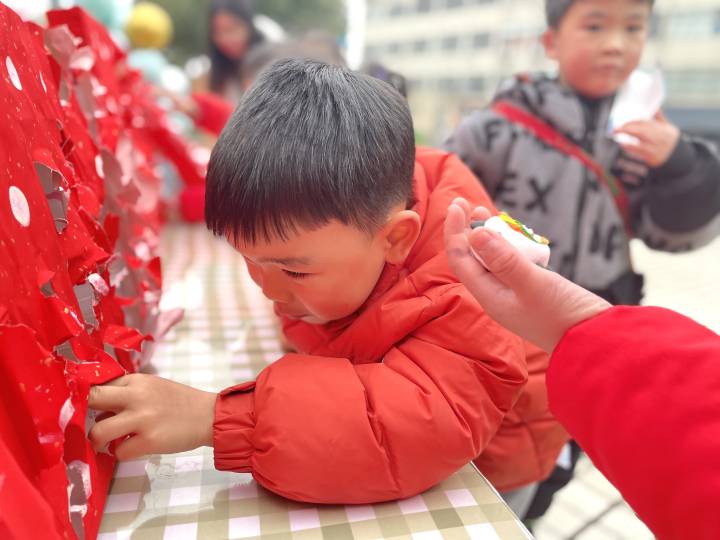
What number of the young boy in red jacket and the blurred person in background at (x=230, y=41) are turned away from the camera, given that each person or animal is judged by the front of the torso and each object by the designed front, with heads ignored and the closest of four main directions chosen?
0

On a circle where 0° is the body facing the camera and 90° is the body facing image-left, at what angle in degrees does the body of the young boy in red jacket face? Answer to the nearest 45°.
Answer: approximately 90°

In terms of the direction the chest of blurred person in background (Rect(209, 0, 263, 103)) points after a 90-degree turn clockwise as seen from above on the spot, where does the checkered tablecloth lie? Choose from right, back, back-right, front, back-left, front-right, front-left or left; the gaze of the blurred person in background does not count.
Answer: back-left

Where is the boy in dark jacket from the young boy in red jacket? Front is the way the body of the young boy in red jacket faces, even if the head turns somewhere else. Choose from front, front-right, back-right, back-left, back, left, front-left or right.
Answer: back-right

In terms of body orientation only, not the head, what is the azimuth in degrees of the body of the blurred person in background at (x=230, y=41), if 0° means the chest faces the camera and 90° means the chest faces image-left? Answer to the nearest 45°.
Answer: approximately 45°

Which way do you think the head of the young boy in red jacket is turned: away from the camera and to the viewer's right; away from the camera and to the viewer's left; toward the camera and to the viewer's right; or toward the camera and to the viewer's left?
toward the camera and to the viewer's left

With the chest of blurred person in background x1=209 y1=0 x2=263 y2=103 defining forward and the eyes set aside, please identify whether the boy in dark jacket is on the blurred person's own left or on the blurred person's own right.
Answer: on the blurred person's own left
